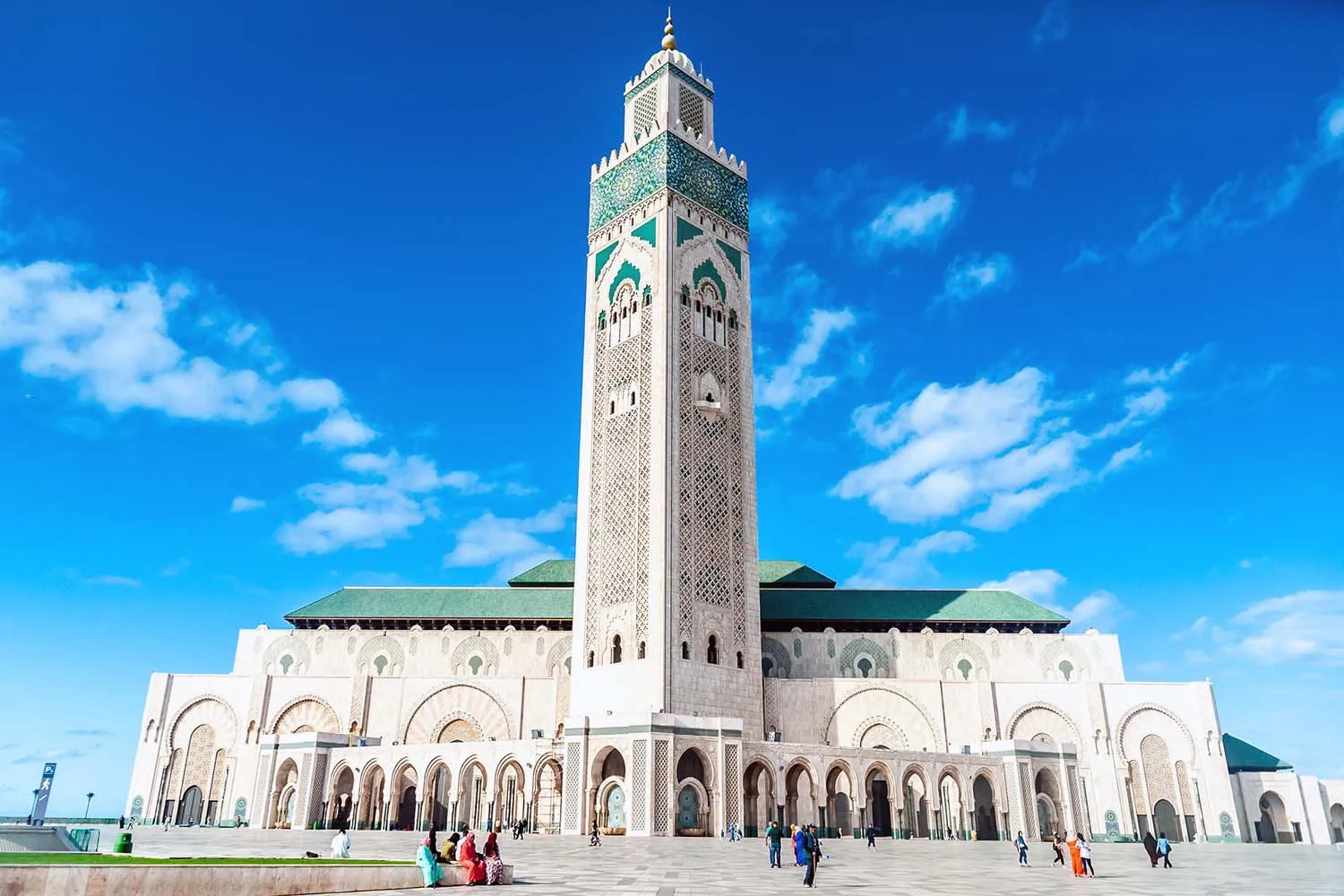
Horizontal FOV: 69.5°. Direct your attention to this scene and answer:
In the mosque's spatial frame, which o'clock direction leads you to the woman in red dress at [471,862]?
The woman in red dress is roughly at 12 o'clock from the mosque.

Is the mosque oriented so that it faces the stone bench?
yes

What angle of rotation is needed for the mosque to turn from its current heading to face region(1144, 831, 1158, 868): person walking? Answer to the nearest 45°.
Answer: approximately 45° to its left

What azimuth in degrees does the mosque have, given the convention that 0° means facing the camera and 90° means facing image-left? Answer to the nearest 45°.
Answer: approximately 0°
